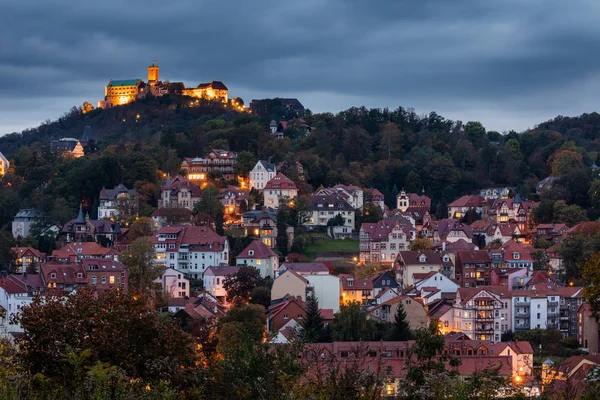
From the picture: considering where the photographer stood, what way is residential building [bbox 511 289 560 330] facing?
facing the viewer

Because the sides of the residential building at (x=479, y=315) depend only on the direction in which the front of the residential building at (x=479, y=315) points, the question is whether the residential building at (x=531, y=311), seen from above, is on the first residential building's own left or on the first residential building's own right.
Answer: on the first residential building's own left

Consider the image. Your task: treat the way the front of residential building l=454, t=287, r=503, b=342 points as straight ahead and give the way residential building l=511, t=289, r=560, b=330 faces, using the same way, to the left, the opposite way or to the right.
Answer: the same way

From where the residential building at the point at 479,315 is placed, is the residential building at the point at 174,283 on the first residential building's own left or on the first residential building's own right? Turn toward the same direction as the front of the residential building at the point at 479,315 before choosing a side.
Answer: on the first residential building's own right

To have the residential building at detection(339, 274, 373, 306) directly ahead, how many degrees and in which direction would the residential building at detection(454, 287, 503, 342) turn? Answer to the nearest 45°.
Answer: approximately 135° to its right

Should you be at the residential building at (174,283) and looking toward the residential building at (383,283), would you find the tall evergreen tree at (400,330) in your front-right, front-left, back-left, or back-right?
front-right

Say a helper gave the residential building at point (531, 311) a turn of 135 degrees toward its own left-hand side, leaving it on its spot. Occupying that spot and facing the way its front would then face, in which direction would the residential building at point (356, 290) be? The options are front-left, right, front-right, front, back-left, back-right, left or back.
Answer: back-left

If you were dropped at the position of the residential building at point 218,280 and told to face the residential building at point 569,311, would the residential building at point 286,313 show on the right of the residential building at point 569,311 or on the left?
right

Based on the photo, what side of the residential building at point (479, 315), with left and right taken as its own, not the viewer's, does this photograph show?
front

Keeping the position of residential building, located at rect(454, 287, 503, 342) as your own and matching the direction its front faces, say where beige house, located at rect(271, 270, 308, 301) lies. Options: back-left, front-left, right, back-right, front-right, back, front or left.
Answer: right

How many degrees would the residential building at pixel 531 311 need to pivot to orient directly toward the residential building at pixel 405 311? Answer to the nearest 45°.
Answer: approximately 45° to its right

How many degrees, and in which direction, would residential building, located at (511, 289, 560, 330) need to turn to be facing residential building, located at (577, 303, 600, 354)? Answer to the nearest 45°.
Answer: approximately 45° to its left

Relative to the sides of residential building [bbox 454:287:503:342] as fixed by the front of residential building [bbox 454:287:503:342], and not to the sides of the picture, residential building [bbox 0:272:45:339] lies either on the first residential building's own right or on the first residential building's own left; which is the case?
on the first residential building's own right

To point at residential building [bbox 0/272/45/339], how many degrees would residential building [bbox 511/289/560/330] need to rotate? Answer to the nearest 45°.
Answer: approximately 90° to its right

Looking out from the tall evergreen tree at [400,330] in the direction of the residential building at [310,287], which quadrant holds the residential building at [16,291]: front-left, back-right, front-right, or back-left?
front-left

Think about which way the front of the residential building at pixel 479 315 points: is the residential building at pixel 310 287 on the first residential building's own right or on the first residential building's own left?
on the first residential building's own right

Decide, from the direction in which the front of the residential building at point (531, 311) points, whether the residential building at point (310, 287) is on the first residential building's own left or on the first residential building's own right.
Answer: on the first residential building's own right

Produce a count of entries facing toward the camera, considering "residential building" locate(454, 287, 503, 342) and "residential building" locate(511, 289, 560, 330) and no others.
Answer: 2
